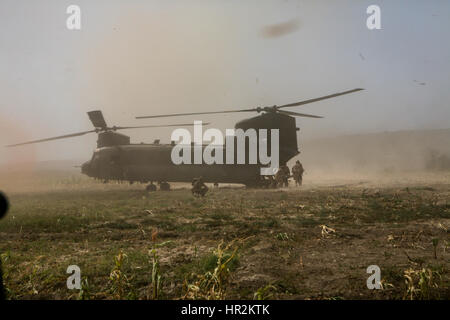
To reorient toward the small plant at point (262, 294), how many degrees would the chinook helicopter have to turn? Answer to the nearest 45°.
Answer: approximately 90° to its left

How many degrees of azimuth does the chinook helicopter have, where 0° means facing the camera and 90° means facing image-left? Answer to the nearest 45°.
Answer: approximately 90°

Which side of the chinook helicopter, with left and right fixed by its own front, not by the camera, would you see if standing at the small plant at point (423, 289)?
left

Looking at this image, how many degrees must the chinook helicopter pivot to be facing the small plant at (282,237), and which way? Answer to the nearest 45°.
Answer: approximately 90° to its left

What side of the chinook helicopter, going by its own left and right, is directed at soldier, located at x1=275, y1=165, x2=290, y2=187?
back

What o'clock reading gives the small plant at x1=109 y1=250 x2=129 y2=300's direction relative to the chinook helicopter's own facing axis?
The small plant is roughly at 9 o'clock from the chinook helicopter.
